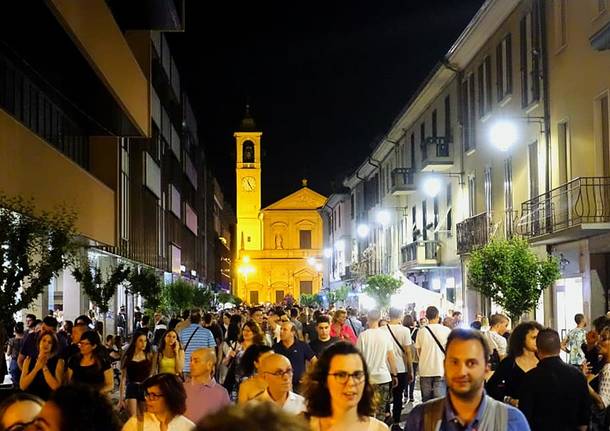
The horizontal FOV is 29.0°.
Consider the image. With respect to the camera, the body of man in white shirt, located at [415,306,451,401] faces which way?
away from the camera

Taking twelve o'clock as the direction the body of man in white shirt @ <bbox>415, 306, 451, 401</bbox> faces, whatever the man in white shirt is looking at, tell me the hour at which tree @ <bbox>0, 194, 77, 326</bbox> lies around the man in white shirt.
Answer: The tree is roughly at 9 o'clock from the man in white shirt.

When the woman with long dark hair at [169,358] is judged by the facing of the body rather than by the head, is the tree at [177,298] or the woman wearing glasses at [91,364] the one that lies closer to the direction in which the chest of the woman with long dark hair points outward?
the woman wearing glasses

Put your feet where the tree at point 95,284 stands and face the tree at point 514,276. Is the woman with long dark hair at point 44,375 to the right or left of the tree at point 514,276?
right

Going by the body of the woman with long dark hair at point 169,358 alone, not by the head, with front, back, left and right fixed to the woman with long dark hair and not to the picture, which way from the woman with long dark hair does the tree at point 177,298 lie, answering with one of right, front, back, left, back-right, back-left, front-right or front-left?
back

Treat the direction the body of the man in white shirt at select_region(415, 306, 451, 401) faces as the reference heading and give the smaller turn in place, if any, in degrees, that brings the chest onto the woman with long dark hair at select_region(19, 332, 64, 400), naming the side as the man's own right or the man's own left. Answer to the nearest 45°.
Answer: approximately 135° to the man's own left

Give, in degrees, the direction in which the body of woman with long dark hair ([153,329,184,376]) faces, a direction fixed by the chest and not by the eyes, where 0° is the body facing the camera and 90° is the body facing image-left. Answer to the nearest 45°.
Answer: approximately 0°

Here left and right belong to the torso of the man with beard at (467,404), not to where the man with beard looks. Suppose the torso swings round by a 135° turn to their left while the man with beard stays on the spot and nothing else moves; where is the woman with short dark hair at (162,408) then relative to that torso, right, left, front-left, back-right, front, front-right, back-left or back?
left

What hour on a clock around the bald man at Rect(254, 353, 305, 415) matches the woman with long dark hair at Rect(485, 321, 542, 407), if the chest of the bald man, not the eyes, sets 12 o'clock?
The woman with long dark hair is roughly at 9 o'clock from the bald man.

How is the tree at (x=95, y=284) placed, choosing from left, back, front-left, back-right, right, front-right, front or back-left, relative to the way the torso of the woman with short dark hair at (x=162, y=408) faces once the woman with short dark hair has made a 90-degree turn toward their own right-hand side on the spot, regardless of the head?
front-right

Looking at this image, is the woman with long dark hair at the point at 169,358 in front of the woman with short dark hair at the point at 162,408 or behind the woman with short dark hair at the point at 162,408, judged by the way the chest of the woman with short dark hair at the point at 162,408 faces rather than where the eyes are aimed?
behind

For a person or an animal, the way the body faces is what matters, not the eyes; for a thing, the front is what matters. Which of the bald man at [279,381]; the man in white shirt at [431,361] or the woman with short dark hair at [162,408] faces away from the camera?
the man in white shirt

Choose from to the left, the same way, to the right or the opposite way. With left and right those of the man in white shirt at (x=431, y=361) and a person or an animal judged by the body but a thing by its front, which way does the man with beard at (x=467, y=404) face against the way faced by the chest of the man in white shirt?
the opposite way

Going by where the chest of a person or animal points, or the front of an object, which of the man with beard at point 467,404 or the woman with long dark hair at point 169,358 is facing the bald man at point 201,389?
the woman with long dark hair

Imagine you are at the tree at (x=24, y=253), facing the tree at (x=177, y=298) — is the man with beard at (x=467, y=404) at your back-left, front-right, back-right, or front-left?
back-right

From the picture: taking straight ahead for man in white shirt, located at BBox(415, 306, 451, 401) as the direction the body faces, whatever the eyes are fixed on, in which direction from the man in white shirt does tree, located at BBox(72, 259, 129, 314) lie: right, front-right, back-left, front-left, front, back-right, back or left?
front-left
